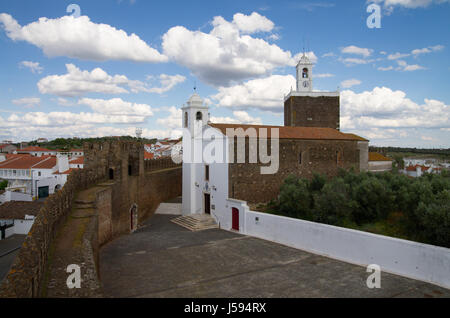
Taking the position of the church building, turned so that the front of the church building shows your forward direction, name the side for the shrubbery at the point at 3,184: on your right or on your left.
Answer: on your right

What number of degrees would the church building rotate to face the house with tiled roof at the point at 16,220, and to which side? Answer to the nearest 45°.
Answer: approximately 45° to its right

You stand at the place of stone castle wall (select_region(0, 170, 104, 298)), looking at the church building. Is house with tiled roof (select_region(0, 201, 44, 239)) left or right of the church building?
left

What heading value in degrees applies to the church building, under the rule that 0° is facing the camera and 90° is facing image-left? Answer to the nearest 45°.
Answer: approximately 45°

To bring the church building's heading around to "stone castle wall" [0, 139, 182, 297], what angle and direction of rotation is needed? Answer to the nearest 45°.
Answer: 0° — it already faces it

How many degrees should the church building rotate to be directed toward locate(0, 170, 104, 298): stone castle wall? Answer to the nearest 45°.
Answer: approximately 45° to its left

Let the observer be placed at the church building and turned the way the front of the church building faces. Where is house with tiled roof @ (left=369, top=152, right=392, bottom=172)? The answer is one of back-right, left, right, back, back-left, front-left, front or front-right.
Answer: back

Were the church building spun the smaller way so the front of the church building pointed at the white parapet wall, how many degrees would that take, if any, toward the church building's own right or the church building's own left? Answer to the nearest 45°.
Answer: approximately 90° to the church building's own left

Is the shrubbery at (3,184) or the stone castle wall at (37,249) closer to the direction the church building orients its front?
the stone castle wall
